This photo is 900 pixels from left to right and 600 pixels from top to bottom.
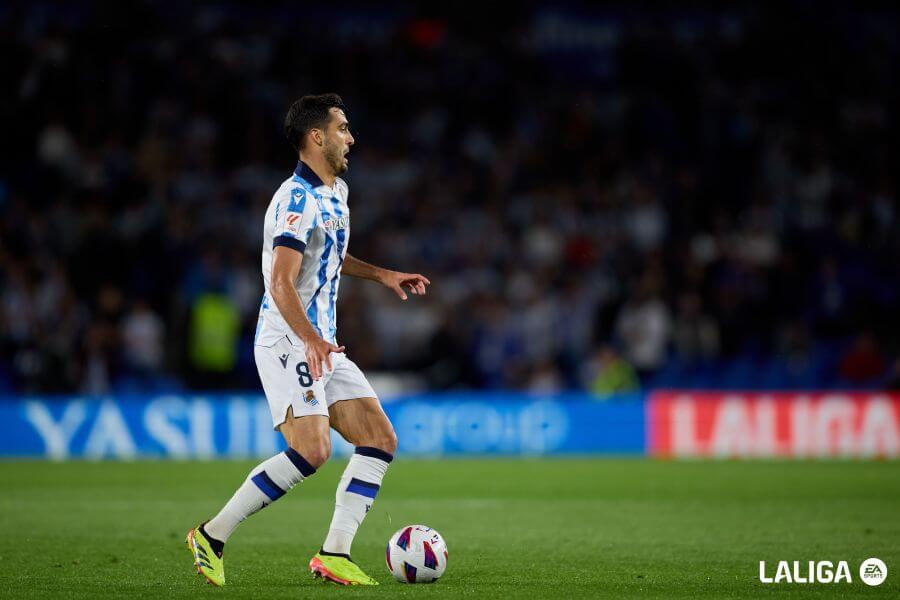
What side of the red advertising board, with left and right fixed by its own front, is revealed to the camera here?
front

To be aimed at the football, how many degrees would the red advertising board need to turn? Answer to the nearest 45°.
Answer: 0° — it already faces it

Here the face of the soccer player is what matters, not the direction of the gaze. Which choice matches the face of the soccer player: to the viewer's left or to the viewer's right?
to the viewer's right

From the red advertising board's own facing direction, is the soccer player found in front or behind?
in front
